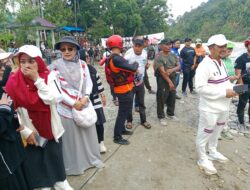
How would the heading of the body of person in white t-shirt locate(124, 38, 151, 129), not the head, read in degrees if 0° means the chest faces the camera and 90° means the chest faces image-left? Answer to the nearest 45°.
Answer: approximately 0°

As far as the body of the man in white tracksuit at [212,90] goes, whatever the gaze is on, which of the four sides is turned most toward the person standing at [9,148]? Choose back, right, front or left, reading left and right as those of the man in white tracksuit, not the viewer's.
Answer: right

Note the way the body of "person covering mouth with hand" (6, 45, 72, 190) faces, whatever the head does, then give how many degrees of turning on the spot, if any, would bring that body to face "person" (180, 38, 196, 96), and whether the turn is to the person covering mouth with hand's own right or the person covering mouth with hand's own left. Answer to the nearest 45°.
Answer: approximately 135° to the person covering mouth with hand's own left

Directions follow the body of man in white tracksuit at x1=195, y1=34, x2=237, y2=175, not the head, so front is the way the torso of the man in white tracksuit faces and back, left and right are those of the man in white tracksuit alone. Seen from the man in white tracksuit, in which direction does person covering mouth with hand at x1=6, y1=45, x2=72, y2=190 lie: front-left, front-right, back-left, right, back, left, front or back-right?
right

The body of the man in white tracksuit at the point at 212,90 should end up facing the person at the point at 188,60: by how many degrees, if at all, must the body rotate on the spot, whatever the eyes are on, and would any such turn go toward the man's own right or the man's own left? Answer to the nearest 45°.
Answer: approximately 135° to the man's own left

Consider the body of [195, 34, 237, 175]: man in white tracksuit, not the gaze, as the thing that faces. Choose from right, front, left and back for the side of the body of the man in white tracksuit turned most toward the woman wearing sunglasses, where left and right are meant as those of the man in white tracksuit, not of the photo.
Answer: right
